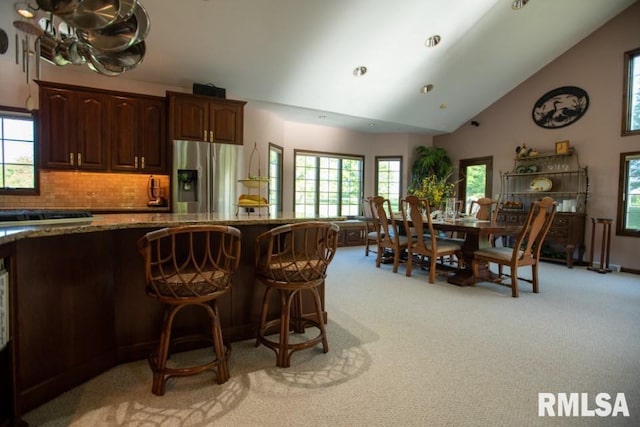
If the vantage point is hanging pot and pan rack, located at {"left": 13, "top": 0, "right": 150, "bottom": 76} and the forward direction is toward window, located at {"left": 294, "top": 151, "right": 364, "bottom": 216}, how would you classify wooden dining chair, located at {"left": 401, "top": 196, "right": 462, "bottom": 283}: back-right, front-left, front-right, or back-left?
front-right

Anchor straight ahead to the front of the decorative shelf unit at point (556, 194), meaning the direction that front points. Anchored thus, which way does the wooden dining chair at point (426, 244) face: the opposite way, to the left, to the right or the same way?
the opposite way

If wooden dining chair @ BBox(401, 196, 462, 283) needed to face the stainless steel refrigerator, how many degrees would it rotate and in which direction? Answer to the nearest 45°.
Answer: approximately 135° to its left

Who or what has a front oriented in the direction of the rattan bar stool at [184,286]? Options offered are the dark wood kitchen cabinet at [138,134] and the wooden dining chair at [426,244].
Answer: the dark wood kitchen cabinet

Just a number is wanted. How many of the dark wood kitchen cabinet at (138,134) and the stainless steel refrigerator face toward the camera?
2

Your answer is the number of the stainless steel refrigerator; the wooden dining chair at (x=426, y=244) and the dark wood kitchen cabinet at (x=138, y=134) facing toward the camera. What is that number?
2

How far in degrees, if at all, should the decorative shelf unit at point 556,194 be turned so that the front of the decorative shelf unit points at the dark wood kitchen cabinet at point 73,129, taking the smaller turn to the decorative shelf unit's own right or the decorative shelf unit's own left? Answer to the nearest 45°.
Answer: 0° — it already faces it

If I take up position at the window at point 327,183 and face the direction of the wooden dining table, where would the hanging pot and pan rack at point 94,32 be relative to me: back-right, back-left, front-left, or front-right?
front-right

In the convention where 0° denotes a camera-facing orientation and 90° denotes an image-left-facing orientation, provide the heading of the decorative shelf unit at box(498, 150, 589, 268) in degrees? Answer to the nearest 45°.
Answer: approximately 45°

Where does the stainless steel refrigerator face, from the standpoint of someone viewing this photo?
facing the viewer

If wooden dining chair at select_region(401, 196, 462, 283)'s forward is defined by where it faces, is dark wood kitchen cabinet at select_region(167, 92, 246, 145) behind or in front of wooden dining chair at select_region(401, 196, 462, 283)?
behind

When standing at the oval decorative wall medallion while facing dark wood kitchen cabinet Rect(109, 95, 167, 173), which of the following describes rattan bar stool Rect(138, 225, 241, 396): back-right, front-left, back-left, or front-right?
front-left

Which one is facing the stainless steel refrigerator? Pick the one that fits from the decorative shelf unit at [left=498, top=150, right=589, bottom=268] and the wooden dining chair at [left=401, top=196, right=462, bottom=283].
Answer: the decorative shelf unit
